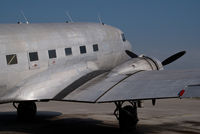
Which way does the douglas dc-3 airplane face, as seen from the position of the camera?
facing away from the viewer and to the right of the viewer
